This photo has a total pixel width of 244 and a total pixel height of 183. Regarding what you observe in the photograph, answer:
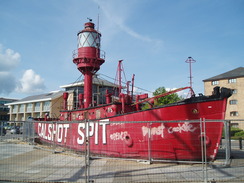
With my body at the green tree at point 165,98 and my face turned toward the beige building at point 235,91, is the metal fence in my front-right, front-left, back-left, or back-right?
back-right

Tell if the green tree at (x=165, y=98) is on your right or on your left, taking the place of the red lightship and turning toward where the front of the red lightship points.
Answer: on your left

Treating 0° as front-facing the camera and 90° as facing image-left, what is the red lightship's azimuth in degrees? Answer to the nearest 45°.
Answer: approximately 315°

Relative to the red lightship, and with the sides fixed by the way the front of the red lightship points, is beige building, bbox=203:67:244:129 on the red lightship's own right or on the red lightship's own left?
on the red lightship's own left

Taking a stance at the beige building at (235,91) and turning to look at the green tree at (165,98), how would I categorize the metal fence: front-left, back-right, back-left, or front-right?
front-left
